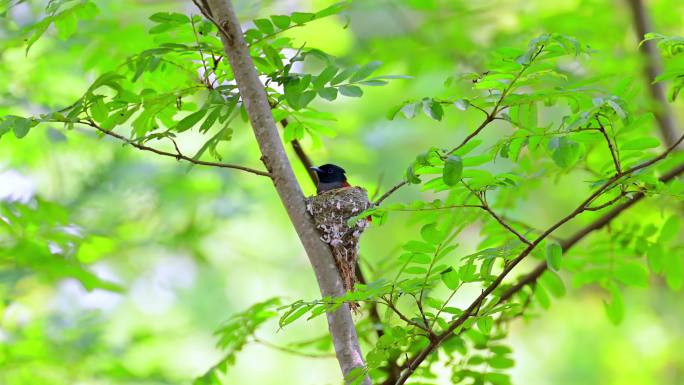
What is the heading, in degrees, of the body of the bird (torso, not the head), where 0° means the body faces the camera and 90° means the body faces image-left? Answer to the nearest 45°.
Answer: approximately 90°

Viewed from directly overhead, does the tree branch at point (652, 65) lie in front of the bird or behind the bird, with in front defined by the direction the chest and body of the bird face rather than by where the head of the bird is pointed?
behind

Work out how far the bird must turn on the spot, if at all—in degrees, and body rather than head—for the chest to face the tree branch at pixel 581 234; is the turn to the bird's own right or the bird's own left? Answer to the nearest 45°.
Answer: approximately 135° to the bird's own left

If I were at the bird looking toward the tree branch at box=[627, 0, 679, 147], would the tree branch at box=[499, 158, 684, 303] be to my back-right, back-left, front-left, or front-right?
front-right
